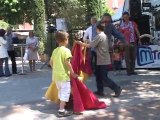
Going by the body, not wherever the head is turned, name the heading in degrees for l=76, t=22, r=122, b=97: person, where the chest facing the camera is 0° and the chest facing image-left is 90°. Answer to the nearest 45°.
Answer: approximately 135°

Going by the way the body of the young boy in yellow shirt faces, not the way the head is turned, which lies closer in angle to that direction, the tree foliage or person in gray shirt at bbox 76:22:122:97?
the person in gray shirt

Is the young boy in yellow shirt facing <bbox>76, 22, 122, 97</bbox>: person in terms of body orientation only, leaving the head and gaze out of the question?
yes

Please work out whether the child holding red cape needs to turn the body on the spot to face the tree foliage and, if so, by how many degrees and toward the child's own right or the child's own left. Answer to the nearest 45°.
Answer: approximately 45° to the child's own left

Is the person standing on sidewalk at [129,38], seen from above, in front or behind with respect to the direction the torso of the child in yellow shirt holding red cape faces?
in front

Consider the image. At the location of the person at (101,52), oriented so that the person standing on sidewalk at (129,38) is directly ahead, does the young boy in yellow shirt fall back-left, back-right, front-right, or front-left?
back-left

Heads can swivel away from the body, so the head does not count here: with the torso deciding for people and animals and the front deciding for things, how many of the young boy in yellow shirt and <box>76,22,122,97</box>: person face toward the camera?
0

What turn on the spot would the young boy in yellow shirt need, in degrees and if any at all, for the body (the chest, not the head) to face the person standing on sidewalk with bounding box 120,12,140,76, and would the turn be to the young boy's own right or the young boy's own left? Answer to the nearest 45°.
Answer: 0° — they already face them

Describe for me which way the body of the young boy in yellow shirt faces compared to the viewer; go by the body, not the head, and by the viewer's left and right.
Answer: facing away from the viewer and to the right of the viewer

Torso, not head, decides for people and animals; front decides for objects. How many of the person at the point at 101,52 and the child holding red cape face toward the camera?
0
